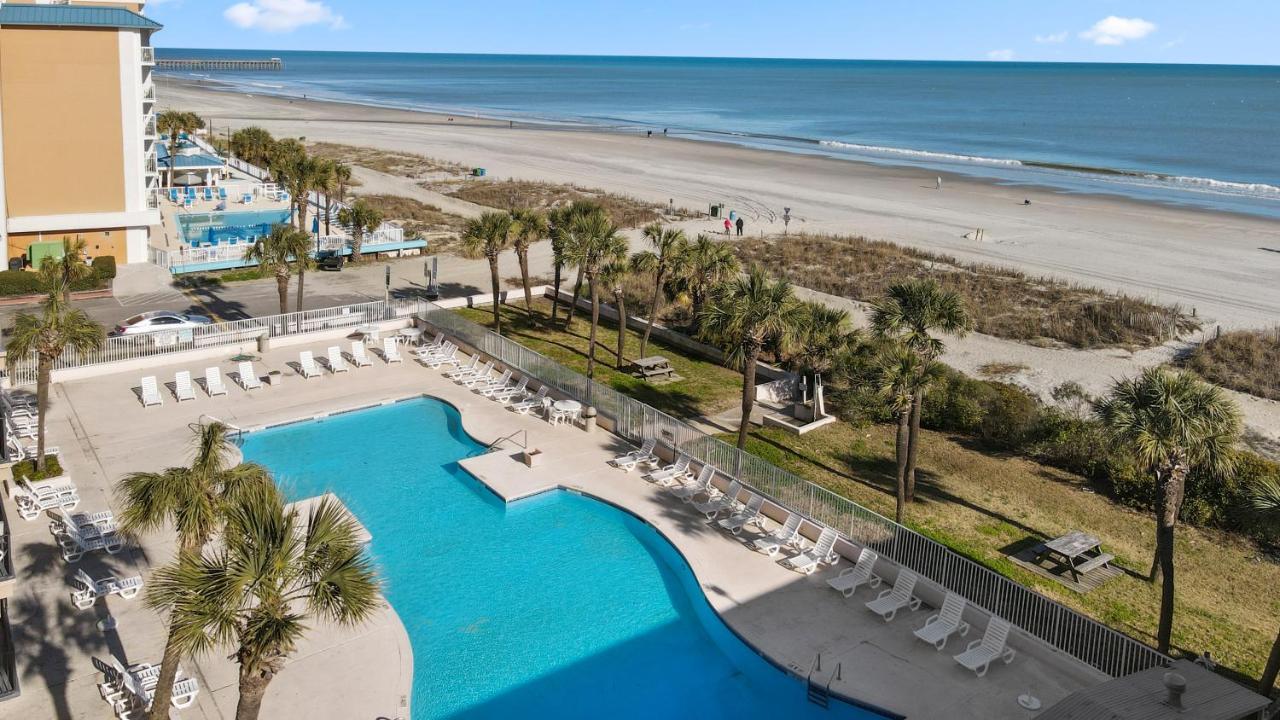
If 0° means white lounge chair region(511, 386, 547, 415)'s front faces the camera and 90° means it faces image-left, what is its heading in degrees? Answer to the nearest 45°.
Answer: approximately 45°

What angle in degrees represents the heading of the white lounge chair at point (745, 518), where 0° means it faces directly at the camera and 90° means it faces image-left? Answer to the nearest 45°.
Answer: approximately 45°

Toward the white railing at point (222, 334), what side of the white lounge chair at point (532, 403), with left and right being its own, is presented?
right

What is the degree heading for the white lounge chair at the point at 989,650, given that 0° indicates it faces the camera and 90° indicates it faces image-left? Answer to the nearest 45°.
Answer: approximately 45°

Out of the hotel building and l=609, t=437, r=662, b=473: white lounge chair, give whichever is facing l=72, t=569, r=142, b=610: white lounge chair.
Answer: l=609, t=437, r=662, b=473: white lounge chair

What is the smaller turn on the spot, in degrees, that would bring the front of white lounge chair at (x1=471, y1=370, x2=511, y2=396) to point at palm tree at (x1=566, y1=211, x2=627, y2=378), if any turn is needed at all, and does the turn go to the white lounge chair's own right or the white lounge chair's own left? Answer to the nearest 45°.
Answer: approximately 180°

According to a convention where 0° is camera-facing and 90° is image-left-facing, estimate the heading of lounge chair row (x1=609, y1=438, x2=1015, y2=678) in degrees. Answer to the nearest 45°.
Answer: approximately 45°
